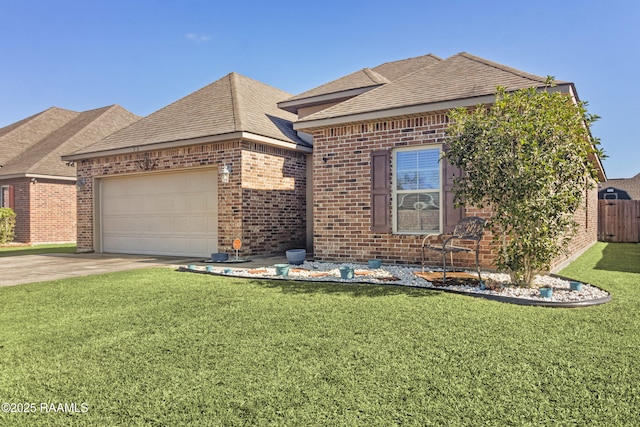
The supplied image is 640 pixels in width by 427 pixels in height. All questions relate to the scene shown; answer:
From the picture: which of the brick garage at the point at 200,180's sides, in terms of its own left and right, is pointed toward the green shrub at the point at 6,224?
right

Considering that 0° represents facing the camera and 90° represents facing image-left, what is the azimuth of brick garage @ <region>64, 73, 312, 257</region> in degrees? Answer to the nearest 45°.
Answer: approximately 45°

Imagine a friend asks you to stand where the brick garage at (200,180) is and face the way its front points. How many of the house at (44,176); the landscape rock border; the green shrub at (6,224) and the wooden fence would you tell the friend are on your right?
2

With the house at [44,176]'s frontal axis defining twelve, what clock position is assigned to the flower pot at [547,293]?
The flower pot is roughly at 10 o'clock from the house.

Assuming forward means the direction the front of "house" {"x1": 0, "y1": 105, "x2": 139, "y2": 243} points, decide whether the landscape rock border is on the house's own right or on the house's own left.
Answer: on the house's own left

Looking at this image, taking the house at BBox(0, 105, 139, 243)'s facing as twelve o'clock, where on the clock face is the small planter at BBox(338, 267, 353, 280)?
The small planter is roughly at 10 o'clock from the house.

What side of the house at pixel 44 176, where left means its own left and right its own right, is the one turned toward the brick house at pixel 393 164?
left

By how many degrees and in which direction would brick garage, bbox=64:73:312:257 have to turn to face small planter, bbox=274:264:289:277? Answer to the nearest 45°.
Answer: approximately 45° to its left

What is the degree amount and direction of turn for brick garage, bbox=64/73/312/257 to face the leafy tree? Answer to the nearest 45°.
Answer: approximately 90° to its left

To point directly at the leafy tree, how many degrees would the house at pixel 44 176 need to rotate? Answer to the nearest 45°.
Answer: approximately 45° to its left

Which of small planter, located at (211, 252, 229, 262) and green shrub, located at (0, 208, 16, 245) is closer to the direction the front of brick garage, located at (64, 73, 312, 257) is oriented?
the small planter

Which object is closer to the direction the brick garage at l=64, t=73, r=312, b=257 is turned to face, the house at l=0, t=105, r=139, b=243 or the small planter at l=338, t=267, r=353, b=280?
the small planter

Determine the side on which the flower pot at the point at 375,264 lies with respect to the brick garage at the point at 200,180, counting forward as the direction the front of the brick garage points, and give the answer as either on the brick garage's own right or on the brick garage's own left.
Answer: on the brick garage's own left
